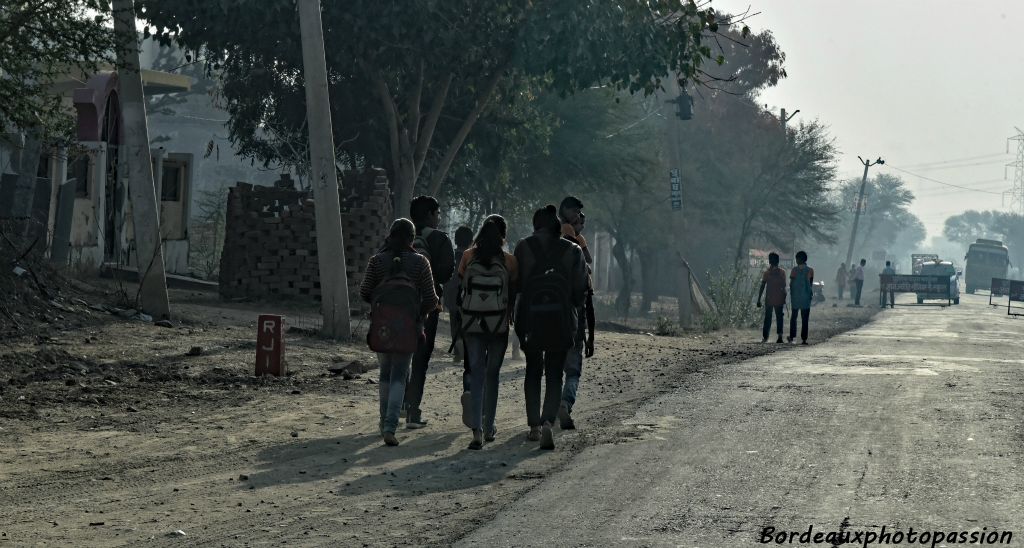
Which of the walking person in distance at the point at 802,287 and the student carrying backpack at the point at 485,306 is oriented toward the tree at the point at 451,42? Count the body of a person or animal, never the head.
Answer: the student carrying backpack

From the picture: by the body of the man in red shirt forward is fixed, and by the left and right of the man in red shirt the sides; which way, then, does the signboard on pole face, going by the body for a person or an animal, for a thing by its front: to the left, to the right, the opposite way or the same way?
the opposite way

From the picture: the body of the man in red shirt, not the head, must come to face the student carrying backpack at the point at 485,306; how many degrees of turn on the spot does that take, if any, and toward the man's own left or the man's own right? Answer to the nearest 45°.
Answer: approximately 180°

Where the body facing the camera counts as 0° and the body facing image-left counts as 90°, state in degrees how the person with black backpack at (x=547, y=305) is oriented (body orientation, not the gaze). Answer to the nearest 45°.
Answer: approximately 180°

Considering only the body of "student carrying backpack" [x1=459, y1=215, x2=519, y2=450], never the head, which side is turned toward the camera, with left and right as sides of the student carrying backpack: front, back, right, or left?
back

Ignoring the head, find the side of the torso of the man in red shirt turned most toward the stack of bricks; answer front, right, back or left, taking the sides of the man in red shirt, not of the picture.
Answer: left

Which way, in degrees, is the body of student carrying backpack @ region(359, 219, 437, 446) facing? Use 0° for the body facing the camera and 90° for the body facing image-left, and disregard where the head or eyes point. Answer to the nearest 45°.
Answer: approximately 180°

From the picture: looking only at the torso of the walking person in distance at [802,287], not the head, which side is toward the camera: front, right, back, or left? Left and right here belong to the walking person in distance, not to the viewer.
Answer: back

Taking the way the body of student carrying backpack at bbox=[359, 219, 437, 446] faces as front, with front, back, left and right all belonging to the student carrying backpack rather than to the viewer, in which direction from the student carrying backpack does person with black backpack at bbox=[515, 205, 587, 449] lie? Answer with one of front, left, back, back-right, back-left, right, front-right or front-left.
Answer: right

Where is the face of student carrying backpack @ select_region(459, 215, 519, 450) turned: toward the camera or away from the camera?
away from the camera
